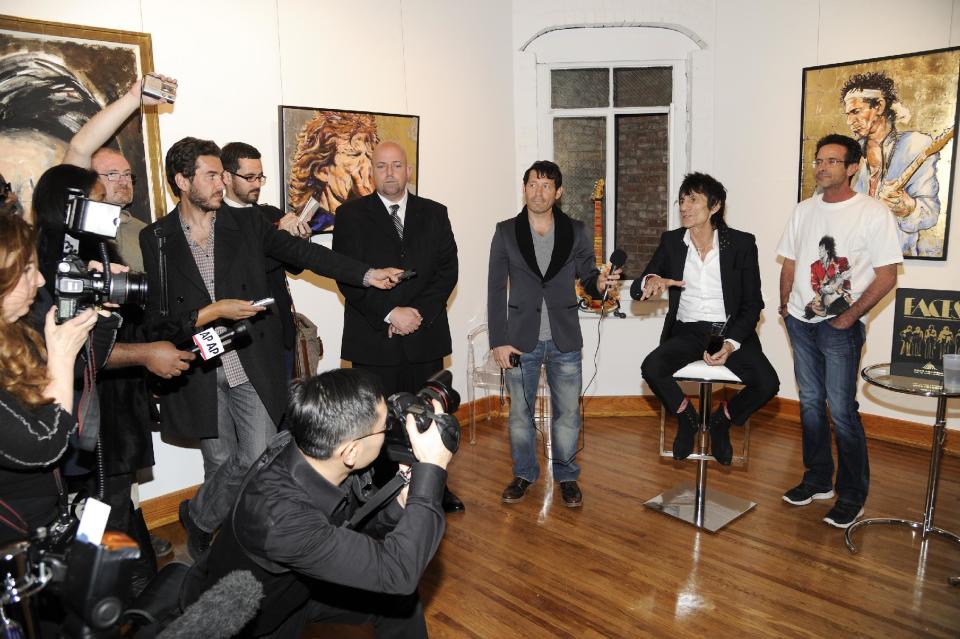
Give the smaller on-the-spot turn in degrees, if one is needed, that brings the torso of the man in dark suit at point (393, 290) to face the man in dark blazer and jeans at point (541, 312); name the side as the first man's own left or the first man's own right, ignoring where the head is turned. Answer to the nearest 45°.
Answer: approximately 90° to the first man's own left

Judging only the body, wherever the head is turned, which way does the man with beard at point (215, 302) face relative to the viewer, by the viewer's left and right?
facing the viewer and to the right of the viewer

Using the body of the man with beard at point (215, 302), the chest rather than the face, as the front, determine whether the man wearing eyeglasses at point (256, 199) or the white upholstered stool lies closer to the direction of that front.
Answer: the white upholstered stool

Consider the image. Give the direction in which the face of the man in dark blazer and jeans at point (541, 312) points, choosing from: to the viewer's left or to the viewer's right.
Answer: to the viewer's left

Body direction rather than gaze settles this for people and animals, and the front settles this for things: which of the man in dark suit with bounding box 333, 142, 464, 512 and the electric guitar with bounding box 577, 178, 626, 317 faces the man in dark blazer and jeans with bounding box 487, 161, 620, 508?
the electric guitar

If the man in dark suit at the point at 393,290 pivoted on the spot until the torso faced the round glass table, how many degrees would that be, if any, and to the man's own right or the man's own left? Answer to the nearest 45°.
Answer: approximately 90° to the man's own left

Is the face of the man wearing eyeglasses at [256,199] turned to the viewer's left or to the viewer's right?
to the viewer's right

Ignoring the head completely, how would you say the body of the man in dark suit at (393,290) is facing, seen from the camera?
toward the camera

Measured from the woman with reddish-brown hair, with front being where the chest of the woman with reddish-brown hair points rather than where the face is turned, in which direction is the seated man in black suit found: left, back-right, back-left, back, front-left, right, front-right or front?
front

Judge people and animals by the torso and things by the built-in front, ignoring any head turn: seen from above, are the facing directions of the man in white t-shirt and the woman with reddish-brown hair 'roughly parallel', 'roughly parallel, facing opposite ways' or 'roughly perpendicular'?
roughly parallel, facing opposite ways

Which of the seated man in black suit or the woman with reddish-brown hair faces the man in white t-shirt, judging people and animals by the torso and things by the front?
the woman with reddish-brown hair

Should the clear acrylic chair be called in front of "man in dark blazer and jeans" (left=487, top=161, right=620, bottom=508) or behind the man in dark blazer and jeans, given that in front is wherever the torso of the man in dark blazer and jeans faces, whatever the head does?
behind

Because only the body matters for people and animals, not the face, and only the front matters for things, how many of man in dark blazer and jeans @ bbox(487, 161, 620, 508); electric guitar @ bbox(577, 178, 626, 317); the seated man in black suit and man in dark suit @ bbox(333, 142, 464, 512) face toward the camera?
4

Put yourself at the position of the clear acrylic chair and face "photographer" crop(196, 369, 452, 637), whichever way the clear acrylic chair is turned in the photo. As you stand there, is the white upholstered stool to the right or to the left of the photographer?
left

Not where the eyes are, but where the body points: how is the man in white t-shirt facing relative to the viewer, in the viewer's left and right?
facing the viewer and to the left of the viewer

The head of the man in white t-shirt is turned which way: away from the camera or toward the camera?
toward the camera

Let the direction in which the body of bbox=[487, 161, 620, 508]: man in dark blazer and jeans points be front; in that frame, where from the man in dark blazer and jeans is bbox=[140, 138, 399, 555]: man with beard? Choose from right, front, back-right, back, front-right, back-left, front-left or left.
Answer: front-right

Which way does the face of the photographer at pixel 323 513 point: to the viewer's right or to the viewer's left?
to the viewer's right

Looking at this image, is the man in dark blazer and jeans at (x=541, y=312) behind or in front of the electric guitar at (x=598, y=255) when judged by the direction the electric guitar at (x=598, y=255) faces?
in front
